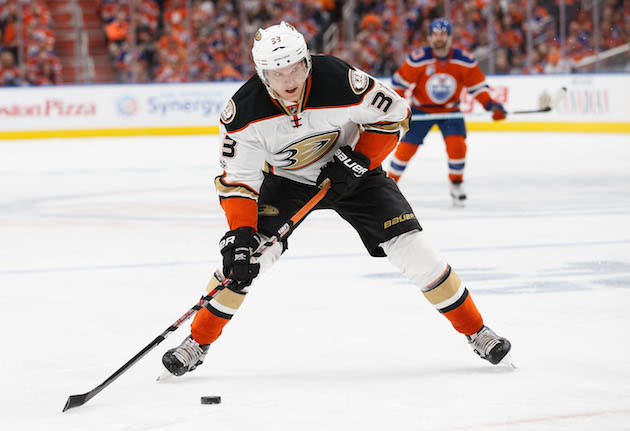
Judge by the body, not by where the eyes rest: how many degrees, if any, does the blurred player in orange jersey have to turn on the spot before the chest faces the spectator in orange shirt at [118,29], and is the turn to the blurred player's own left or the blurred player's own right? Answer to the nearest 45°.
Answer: approximately 135° to the blurred player's own right

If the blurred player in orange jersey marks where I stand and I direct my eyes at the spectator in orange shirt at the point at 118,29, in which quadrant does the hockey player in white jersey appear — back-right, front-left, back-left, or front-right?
back-left

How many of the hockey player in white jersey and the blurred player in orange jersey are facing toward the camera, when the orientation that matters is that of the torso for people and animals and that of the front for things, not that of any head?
2

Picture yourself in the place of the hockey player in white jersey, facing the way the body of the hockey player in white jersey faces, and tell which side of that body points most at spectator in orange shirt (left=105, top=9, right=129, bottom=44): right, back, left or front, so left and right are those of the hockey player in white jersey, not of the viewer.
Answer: back

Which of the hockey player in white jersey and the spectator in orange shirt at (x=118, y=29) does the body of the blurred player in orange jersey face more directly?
the hockey player in white jersey

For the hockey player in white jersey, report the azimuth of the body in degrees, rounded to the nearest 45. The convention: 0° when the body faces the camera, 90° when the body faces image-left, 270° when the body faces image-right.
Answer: approximately 0°

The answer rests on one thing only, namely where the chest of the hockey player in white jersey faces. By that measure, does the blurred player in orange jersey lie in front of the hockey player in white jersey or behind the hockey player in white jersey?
behind

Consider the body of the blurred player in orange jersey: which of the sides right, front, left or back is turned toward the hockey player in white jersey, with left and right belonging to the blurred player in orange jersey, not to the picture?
front

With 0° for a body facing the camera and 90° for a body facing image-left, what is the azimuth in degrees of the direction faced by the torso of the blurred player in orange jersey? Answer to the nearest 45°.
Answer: approximately 0°
